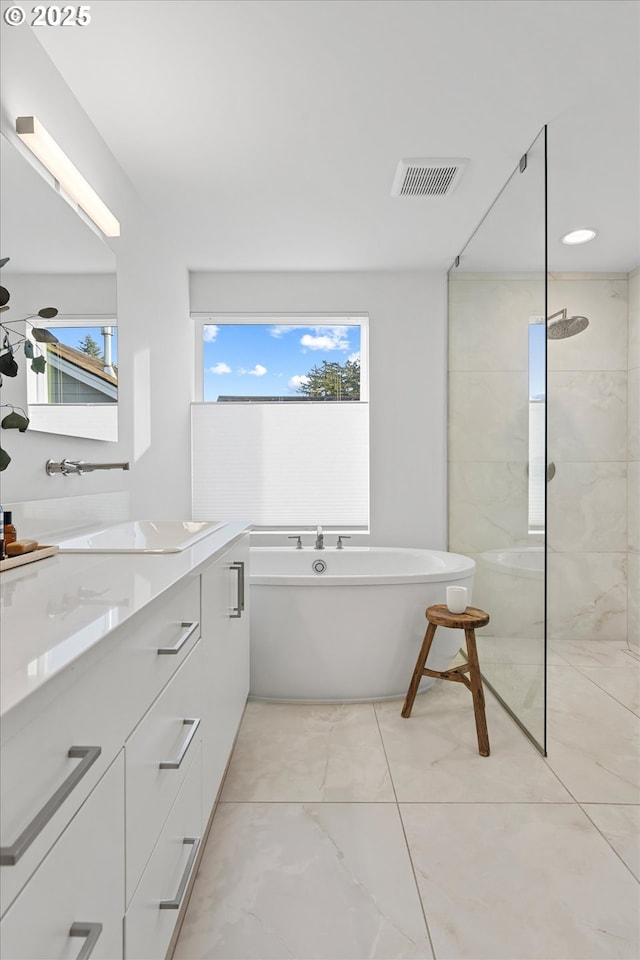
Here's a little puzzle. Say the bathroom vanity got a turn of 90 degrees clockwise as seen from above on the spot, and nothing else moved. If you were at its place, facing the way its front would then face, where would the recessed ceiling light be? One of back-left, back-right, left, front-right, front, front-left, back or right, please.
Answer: back-left

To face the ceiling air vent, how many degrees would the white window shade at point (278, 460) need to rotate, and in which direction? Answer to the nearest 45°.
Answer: approximately 45° to its left

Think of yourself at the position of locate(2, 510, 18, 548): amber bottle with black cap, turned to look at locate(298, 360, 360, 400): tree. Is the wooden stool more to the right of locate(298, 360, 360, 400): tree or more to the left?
right

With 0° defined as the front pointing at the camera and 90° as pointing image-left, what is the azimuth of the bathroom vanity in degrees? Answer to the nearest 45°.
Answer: approximately 270°

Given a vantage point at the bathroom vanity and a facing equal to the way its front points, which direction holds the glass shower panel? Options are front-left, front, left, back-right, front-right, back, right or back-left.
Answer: front-left

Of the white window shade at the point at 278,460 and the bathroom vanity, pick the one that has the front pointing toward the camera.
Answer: the white window shade

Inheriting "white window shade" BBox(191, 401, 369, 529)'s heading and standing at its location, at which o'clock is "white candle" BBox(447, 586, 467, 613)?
The white candle is roughly at 11 o'clock from the white window shade.

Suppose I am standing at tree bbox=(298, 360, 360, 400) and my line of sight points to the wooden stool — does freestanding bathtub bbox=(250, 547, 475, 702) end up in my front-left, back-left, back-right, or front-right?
front-right

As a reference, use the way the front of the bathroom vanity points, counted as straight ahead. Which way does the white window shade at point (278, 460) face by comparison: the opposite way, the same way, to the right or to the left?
to the right

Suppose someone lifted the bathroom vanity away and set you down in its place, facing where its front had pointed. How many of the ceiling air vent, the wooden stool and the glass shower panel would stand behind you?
0

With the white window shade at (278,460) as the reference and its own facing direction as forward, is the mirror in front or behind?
in front

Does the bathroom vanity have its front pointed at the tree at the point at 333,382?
no

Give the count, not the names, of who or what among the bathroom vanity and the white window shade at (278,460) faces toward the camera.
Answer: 1

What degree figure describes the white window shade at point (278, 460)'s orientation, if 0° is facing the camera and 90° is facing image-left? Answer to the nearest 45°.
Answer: approximately 0°
